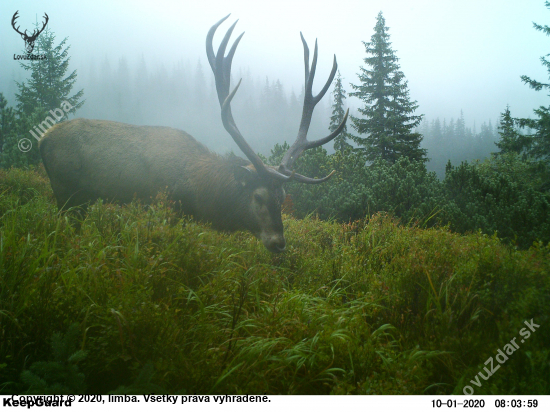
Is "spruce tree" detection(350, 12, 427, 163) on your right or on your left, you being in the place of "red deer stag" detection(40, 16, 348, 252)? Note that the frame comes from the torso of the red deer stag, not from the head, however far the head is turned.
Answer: on your left

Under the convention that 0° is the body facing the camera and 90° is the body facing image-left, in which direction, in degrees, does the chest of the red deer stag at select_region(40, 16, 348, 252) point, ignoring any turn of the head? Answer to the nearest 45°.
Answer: approximately 270°
